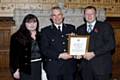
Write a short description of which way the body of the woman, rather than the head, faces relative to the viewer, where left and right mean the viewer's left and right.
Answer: facing the viewer and to the right of the viewer

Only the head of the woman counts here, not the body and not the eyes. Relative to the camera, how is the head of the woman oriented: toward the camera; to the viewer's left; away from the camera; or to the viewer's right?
toward the camera

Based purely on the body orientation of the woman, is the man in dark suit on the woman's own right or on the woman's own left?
on the woman's own left

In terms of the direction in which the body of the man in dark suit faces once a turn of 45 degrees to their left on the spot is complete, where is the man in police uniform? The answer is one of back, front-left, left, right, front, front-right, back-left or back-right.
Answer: right

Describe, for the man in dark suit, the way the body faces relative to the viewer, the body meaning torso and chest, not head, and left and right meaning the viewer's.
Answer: facing the viewer and to the left of the viewer

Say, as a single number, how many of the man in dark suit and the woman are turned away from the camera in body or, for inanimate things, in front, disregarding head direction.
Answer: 0
